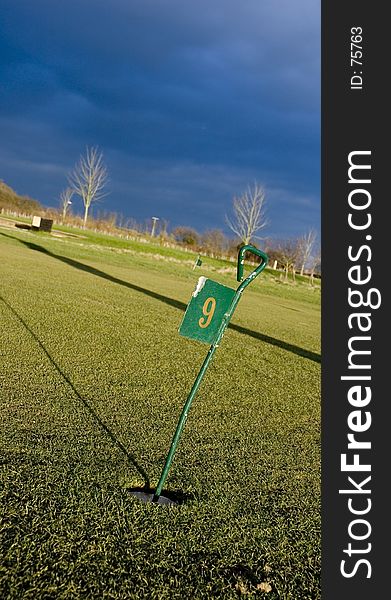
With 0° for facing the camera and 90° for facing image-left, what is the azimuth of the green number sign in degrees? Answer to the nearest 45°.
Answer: approximately 0°
